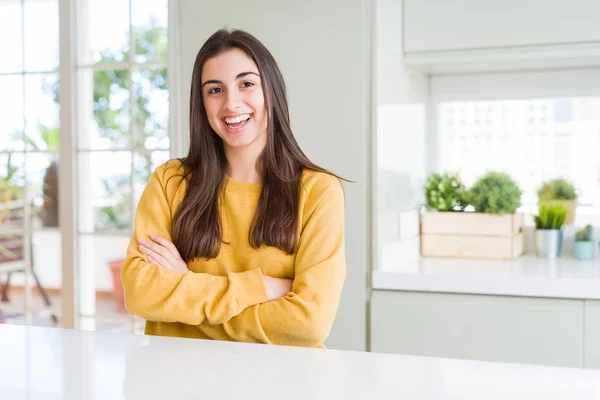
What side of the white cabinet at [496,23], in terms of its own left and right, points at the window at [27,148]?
right

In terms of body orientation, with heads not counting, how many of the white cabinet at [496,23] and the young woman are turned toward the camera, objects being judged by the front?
2

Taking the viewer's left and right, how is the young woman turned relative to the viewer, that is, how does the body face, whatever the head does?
facing the viewer

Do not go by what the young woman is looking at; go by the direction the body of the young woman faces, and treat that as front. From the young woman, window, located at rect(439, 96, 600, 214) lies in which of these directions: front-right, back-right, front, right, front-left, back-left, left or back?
back-left

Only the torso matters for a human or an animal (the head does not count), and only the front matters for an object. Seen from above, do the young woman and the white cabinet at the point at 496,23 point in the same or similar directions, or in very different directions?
same or similar directions

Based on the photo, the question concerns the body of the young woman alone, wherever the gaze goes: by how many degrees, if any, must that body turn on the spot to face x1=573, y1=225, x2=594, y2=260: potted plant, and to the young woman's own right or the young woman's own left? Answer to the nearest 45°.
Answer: approximately 135° to the young woman's own left

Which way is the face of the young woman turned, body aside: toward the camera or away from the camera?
toward the camera

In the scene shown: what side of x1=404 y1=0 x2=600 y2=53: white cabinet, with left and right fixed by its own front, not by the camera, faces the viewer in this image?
front

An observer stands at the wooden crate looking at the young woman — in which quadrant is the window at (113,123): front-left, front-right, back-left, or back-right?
front-right
